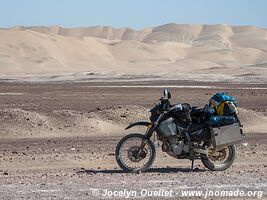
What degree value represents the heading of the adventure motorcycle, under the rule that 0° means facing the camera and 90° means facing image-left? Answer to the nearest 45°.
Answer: approximately 90°
